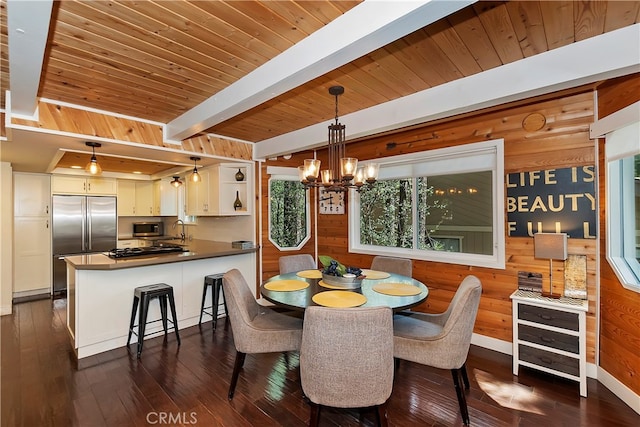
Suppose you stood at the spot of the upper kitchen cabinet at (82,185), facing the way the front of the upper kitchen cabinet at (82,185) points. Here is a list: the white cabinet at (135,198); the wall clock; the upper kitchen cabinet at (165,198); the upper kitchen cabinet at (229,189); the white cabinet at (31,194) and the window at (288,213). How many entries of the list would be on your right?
1

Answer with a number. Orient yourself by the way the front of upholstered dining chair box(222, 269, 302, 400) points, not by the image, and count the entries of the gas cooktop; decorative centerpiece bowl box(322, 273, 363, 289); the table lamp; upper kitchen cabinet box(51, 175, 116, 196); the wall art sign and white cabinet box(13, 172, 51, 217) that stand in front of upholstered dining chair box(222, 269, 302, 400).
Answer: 3

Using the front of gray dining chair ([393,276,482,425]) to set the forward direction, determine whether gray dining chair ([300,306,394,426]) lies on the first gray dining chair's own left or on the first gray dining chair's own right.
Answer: on the first gray dining chair's own left

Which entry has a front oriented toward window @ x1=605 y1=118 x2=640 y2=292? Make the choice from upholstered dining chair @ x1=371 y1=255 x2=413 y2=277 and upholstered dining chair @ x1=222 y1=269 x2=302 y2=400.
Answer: upholstered dining chair @ x1=222 y1=269 x2=302 y2=400

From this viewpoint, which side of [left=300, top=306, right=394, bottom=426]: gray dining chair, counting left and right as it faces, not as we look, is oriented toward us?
back

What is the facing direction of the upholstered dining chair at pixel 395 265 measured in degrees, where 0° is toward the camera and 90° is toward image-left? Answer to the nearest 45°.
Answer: approximately 45°

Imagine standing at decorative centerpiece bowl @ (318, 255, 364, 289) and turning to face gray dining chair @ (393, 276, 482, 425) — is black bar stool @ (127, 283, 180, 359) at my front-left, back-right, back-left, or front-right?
back-right

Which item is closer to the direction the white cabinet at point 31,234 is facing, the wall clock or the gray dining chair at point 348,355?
the gray dining chair

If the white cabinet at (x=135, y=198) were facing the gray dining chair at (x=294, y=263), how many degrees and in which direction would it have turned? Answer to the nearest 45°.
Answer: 0° — it already faces it

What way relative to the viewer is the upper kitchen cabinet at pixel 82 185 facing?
toward the camera

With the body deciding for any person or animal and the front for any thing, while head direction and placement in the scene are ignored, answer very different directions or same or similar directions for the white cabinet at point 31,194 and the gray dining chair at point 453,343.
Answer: very different directions

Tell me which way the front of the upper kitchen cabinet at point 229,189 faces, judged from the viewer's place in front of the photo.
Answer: facing the viewer and to the left of the viewer

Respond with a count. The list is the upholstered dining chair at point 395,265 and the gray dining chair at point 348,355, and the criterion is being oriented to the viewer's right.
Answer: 0

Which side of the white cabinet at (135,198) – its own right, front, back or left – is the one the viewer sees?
front

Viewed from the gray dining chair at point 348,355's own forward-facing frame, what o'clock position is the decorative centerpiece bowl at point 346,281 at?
The decorative centerpiece bowl is roughly at 12 o'clock from the gray dining chair.

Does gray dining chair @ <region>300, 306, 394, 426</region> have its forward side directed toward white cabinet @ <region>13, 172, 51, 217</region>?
no

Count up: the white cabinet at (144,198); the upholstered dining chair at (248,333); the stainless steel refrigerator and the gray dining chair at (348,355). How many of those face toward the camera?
2

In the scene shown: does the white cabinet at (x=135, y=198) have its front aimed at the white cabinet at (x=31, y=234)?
no

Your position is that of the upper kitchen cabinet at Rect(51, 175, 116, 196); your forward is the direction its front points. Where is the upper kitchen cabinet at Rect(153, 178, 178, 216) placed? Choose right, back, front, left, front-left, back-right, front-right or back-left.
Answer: left

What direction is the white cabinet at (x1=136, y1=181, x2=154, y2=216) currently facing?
toward the camera

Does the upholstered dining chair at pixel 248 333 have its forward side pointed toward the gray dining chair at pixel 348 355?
no
